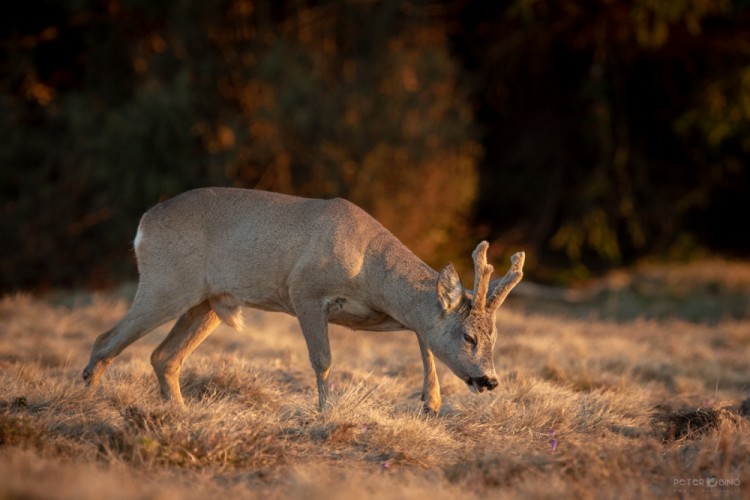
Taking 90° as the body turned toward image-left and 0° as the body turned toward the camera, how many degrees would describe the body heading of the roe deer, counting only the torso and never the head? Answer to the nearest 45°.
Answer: approximately 270°
